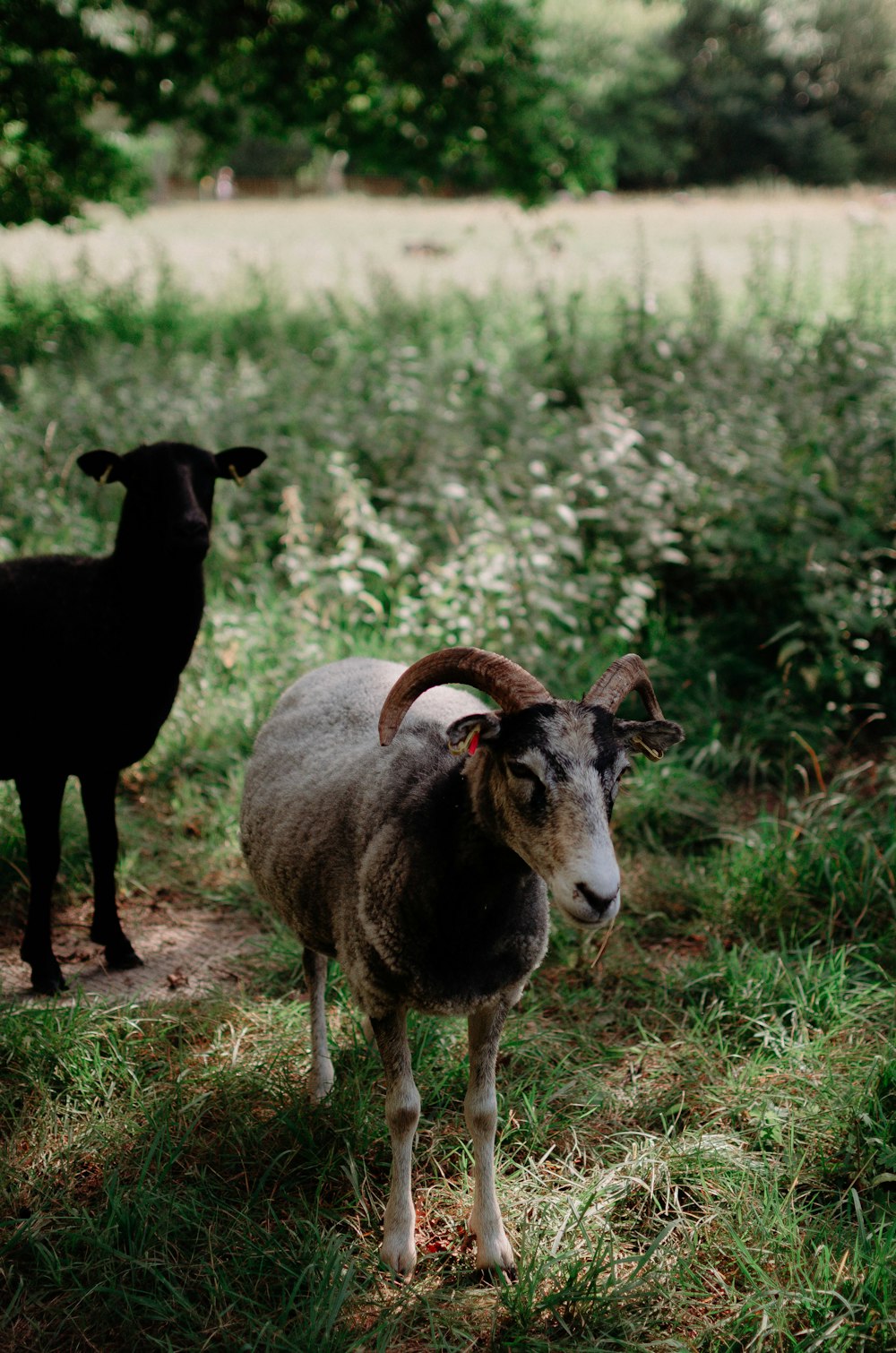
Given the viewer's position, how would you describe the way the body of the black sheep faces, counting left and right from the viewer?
facing the viewer and to the right of the viewer

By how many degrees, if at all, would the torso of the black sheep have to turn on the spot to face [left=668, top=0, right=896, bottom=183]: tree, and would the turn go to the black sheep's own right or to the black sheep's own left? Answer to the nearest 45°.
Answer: approximately 90° to the black sheep's own left

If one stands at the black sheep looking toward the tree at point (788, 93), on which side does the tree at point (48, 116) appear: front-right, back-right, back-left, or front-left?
front-left

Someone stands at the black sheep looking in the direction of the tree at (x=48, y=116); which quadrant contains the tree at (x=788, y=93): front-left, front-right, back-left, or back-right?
front-right

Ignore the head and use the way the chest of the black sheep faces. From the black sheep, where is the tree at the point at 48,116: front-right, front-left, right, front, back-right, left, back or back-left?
back-left
